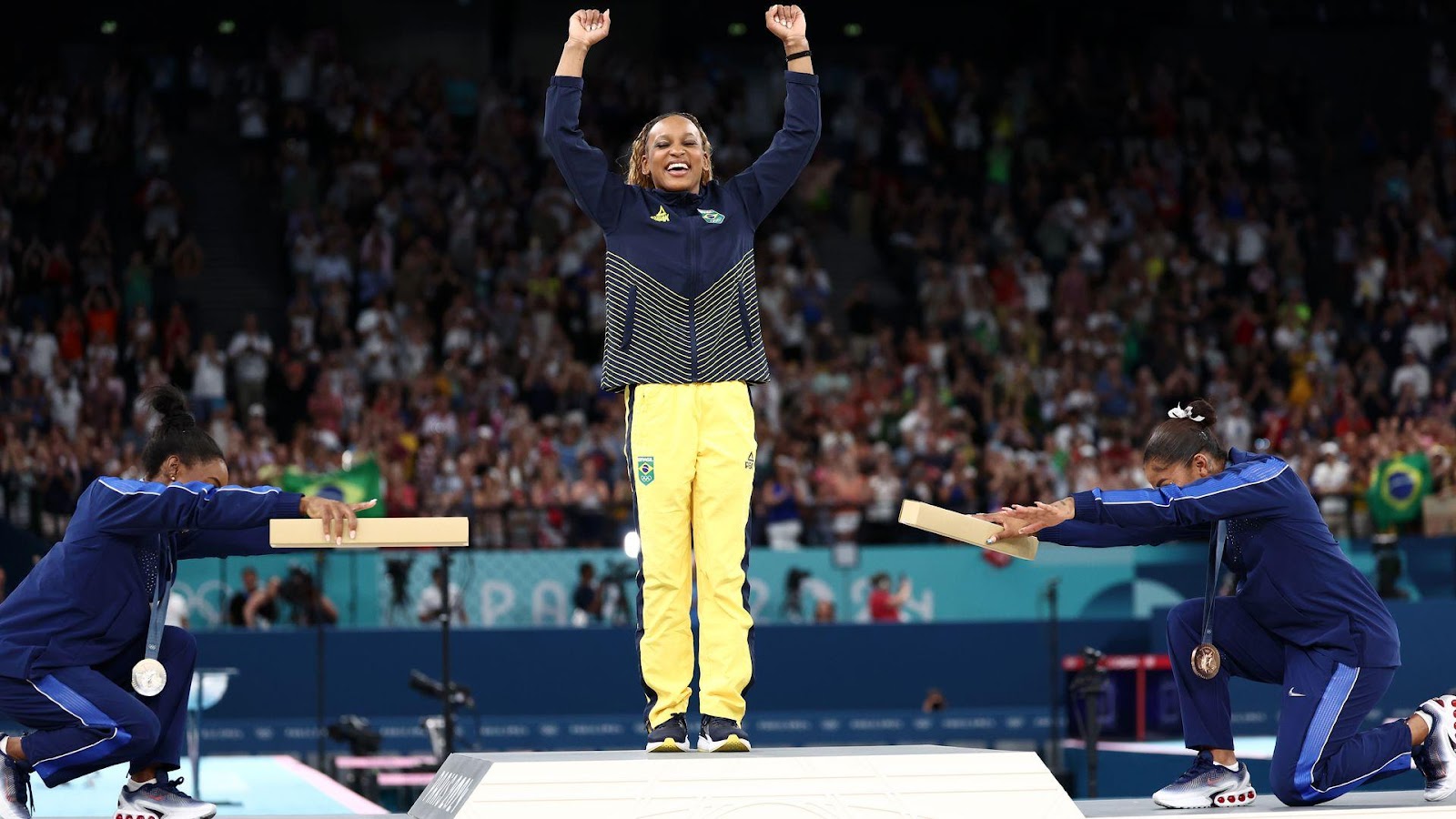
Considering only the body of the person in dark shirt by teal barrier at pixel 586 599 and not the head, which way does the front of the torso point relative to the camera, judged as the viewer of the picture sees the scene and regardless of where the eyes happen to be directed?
toward the camera

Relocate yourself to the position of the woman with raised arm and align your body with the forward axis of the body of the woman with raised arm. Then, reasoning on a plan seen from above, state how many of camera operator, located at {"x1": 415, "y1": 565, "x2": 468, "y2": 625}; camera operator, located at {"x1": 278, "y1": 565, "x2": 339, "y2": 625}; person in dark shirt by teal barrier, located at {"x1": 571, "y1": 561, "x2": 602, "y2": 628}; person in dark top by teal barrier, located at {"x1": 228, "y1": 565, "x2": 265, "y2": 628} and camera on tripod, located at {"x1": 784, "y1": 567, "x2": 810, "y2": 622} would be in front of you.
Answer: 0

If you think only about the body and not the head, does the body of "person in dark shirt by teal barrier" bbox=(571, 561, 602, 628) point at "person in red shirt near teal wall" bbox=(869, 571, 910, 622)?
no

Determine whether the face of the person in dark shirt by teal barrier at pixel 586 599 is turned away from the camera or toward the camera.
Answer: toward the camera

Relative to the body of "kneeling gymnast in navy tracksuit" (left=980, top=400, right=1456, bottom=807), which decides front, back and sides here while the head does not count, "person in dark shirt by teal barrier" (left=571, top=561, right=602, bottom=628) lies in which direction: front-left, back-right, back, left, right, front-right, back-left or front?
front-right

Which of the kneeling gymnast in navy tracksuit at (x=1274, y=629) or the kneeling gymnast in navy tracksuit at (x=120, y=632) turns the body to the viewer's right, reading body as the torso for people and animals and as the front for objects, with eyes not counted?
the kneeling gymnast in navy tracksuit at (x=120, y=632)

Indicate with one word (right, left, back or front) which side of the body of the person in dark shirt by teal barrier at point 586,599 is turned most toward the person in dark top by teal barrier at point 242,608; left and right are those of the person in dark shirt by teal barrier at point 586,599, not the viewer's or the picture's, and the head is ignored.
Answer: right

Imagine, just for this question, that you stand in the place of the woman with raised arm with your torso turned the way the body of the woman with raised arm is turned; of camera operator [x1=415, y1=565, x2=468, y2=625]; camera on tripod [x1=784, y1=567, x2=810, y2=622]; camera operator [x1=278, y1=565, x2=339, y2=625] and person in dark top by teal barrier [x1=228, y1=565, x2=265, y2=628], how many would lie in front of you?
0

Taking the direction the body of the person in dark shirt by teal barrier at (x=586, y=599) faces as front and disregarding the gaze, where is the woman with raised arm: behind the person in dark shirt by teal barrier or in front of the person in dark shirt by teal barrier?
in front

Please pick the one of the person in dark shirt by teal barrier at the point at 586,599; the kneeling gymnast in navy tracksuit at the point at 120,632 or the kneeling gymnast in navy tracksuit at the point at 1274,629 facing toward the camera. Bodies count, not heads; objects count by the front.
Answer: the person in dark shirt by teal barrier

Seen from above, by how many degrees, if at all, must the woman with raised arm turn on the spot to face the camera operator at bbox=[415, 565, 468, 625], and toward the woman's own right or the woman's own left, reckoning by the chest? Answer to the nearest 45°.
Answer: approximately 180°

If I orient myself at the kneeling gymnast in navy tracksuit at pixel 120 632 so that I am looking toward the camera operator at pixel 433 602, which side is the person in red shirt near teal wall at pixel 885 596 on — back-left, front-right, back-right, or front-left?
front-right

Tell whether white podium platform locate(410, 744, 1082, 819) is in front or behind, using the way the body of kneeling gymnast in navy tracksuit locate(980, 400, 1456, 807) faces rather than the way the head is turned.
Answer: in front

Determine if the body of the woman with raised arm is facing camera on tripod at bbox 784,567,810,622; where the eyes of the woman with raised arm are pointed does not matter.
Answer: no

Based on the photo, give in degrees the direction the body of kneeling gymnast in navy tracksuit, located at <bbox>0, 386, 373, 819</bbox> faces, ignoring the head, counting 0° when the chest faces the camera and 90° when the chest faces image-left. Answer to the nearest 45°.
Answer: approximately 270°

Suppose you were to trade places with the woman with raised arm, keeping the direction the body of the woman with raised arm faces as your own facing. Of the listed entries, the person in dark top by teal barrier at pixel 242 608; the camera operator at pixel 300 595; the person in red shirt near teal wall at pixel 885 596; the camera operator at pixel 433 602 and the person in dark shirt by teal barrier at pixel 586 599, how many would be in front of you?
0

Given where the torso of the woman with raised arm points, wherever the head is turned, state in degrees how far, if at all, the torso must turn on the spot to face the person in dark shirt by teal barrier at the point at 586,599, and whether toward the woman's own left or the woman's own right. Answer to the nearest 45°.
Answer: approximately 180°

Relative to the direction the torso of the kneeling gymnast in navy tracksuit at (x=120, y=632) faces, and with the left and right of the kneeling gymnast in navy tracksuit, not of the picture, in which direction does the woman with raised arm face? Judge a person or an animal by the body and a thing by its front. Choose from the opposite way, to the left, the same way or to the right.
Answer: to the right

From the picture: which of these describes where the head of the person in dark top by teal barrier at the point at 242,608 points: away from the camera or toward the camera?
toward the camera

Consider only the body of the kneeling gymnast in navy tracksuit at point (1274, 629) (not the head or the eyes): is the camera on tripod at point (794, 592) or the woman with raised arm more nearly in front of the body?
the woman with raised arm

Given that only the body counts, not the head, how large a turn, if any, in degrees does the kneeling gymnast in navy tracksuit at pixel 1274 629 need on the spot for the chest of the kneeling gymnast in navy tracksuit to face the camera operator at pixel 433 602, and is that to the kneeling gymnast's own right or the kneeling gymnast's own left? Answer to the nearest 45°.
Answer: approximately 45° to the kneeling gymnast's own right

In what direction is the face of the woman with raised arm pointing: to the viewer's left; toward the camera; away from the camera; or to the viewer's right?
toward the camera

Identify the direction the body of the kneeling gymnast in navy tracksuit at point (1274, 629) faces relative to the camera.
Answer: to the viewer's left
